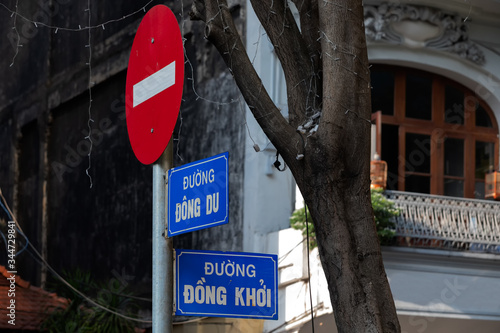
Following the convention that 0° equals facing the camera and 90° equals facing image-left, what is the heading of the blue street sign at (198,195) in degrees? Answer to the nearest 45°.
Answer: approximately 45°
